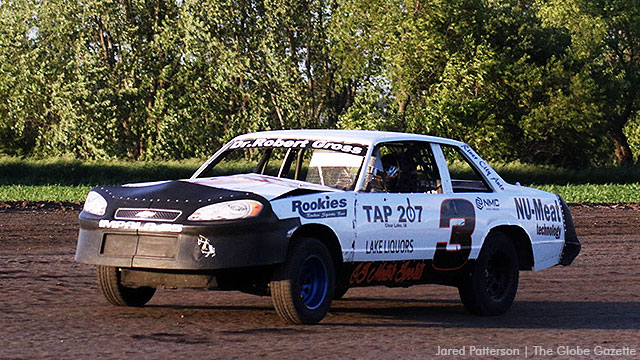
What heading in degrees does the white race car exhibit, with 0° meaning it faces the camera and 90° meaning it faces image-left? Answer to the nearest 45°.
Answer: approximately 45°
